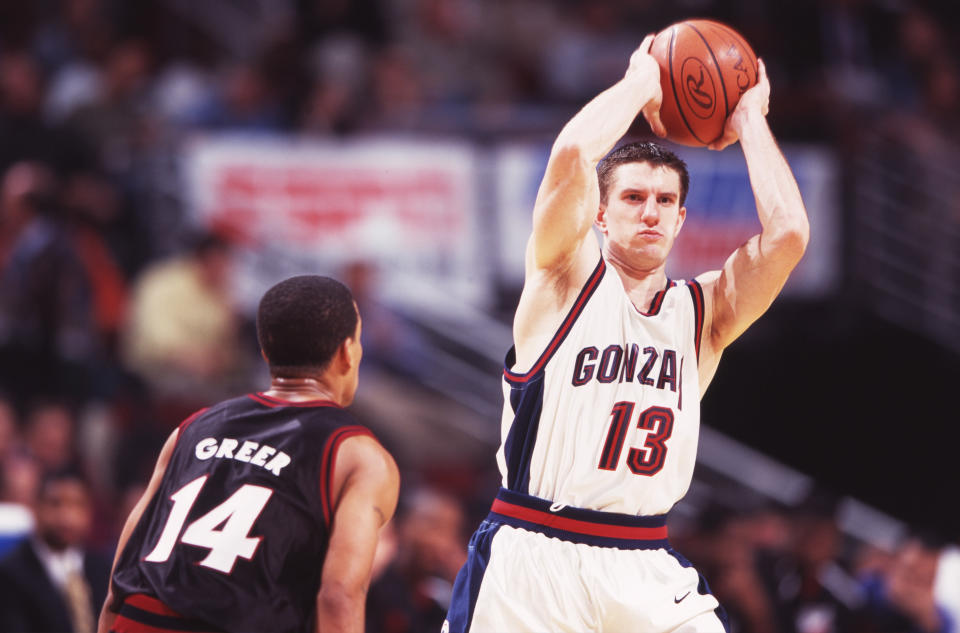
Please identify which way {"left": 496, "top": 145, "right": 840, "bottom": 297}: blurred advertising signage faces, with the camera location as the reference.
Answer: facing the viewer

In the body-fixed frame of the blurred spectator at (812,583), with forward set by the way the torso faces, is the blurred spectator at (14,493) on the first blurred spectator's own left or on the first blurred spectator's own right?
on the first blurred spectator's own right

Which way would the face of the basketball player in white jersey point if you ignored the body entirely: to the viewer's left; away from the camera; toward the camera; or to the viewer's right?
toward the camera

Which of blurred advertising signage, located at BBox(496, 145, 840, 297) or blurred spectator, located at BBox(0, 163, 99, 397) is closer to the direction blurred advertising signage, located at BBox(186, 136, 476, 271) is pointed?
the blurred spectator

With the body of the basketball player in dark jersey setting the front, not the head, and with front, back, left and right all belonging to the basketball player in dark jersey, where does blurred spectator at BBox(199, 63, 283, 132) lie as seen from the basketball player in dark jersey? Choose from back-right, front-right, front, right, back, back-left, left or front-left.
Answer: front-left

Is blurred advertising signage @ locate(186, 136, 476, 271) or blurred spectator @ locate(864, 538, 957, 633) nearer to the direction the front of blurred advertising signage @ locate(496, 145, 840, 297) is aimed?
the blurred spectator

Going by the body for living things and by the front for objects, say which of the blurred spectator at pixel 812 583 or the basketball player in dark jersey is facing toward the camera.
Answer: the blurred spectator

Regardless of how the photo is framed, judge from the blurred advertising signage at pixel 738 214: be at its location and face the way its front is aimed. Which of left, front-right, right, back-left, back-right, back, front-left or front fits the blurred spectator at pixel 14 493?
front-right

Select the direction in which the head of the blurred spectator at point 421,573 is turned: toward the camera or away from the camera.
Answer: toward the camera

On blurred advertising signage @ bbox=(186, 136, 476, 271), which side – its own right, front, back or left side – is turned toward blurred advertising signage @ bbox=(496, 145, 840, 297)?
left

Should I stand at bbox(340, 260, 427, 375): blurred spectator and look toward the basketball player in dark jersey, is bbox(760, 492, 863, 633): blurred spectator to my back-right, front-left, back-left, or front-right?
front-left

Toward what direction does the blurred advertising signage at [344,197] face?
toward the camera

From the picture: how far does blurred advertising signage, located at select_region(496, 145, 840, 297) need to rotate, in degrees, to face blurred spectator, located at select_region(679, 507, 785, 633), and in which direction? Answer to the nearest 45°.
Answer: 0° — it already faces them

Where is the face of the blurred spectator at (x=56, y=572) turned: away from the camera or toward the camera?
toward the camera

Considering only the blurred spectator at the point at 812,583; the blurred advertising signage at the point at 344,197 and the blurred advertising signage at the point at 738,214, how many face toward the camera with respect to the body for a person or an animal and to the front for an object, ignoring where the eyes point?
3

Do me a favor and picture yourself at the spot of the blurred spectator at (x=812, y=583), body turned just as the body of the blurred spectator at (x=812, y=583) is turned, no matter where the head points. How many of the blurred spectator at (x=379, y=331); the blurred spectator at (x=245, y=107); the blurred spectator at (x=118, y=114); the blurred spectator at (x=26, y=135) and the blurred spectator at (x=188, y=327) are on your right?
5

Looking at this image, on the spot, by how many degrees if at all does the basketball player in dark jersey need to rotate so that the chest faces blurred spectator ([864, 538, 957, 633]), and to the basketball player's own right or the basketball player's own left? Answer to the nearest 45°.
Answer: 0° — they already face them

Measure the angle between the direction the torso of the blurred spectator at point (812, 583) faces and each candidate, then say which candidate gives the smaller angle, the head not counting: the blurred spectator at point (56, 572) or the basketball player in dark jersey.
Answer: the basketball player in dark jersey

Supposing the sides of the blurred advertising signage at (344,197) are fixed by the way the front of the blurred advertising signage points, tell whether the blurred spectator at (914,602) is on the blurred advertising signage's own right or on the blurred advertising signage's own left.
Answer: on the blurred advertising signage's own left

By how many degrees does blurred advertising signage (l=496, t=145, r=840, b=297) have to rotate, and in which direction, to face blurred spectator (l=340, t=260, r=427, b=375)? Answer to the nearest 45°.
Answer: approximately 45° to its right

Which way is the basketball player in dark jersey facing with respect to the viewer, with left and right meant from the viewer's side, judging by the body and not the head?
facing away from the viewer and to the right of the viewer

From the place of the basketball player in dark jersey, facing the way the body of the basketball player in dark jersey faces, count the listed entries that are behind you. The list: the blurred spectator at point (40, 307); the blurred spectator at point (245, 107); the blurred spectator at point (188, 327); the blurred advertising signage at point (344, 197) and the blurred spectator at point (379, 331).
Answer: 0

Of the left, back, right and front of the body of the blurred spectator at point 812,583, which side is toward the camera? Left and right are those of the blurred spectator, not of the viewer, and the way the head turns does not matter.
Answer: front

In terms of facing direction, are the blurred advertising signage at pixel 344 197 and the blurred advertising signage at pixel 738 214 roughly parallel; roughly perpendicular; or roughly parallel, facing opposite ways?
roughly parallel
